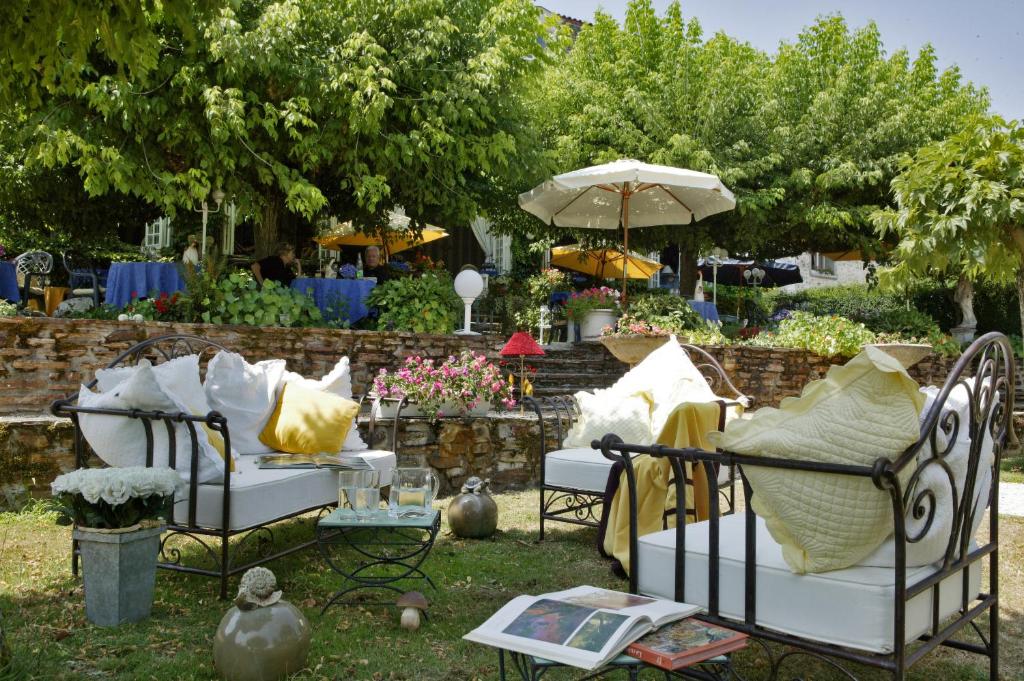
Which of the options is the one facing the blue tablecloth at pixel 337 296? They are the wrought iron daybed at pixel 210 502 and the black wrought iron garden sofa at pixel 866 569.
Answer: the black wrought iron garden sofa at pixel 866 569

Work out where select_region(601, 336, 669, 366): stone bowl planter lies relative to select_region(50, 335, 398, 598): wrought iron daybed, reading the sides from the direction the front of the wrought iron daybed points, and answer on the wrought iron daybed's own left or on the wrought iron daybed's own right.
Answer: on the wrought iron daybed's own left

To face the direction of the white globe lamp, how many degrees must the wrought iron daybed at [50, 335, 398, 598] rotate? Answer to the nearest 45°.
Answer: approximately 90° to its left

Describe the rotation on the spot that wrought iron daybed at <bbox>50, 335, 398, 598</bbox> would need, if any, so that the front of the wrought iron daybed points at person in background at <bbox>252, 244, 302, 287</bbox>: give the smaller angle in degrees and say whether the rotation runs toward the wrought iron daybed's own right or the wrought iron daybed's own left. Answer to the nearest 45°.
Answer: approximately 135° to the wrought iron daybed's own left

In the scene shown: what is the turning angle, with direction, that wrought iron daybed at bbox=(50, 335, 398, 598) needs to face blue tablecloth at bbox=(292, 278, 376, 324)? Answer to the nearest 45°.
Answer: approximately 135° to its left

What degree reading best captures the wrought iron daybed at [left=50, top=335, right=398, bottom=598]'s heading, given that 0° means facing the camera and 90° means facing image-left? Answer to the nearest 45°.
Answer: approximately 315°

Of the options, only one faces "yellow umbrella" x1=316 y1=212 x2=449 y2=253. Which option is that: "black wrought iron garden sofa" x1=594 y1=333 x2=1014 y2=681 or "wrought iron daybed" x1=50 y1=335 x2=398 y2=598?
"black wrought iron garden sofa" x1=594 y1=333 x2=1014 y2=681

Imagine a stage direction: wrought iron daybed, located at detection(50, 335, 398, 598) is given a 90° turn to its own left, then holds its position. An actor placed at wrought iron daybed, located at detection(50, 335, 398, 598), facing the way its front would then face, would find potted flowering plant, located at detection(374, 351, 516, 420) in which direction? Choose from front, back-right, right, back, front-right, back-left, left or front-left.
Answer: front

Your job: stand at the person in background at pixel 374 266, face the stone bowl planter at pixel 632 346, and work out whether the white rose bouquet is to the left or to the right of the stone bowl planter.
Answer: right
